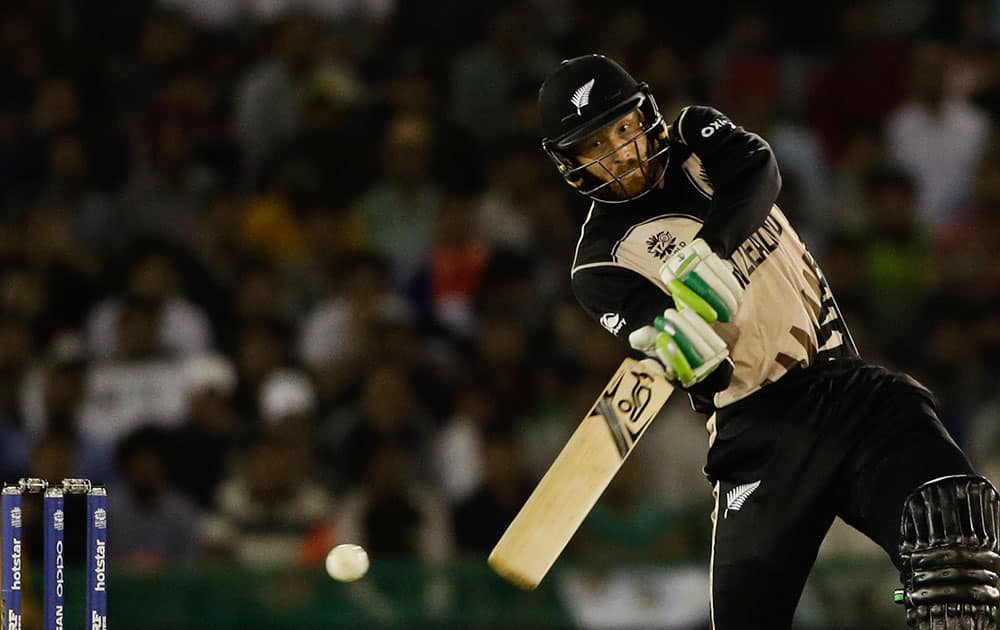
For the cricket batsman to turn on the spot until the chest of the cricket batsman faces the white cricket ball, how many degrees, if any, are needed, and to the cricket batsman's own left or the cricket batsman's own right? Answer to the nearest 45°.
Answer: approximately 90° to the cricket batsman's own right

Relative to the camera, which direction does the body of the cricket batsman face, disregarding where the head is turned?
toward the camera
